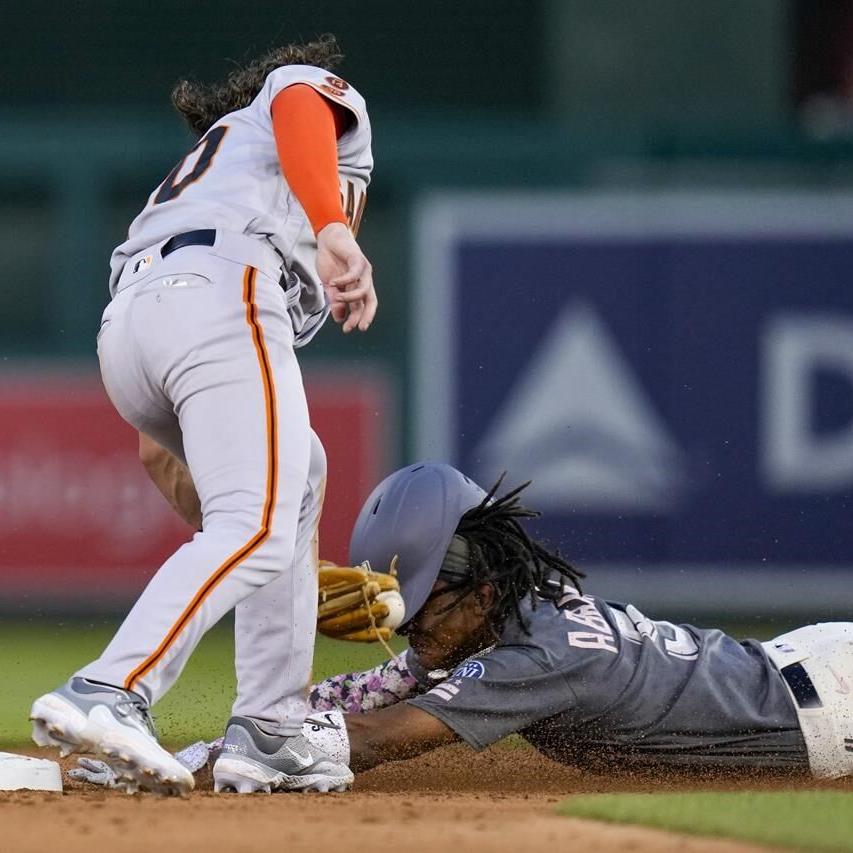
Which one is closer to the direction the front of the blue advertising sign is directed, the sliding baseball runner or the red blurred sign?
the sliding baseball runner

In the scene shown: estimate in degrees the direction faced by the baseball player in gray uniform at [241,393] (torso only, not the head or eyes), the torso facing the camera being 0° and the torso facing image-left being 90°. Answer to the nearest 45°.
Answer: approximately 225°

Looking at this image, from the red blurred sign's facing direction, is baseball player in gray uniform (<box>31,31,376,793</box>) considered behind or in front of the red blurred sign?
in front

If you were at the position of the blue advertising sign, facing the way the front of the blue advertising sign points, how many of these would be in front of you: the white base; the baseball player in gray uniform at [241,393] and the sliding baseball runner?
3

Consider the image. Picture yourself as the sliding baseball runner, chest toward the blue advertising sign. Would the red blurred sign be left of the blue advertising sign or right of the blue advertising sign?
left

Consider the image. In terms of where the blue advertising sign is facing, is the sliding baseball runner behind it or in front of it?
in front

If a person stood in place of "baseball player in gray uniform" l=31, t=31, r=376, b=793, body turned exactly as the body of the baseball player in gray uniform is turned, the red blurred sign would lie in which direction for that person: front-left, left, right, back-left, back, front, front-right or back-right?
front-left

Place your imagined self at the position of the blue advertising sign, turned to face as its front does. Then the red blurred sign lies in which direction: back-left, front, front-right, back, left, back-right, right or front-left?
right

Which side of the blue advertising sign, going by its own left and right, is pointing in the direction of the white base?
front

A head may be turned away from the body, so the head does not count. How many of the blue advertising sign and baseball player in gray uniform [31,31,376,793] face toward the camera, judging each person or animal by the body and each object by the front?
1
